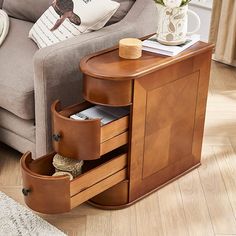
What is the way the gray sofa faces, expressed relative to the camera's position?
facing the viewer and to the left of the viewer
